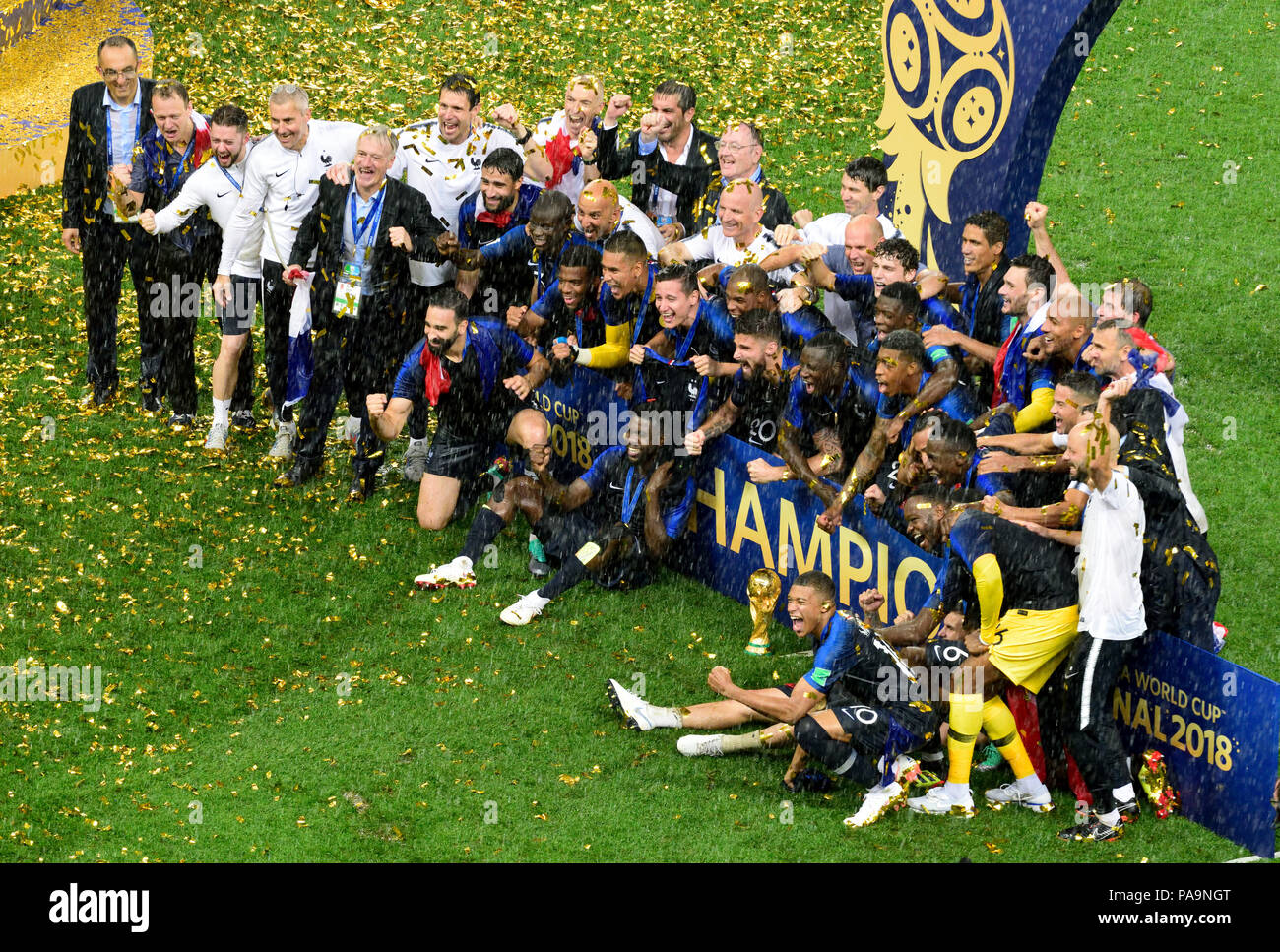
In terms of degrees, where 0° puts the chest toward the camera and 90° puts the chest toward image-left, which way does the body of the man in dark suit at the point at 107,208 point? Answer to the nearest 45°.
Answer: approximately 0°

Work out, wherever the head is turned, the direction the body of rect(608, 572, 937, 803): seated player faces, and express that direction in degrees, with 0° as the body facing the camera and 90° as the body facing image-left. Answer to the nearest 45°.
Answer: approximately 90°

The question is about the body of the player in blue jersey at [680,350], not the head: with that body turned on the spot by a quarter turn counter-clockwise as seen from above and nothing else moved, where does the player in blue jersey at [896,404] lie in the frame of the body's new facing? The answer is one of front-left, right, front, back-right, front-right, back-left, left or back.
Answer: front

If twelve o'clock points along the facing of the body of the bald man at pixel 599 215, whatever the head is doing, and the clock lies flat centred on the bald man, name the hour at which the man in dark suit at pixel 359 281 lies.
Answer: The man in dark suit is roughly at 2 o'clock from the bald man.

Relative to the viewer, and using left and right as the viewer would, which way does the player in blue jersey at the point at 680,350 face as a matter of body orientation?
facing the viewer and to the left of the viewer

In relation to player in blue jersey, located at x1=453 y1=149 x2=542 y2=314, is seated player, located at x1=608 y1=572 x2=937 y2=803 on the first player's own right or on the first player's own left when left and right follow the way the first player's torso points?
on the first player's own left

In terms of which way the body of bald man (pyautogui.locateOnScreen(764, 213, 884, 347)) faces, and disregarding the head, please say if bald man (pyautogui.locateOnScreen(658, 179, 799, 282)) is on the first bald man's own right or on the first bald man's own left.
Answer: on the first bald man's own right

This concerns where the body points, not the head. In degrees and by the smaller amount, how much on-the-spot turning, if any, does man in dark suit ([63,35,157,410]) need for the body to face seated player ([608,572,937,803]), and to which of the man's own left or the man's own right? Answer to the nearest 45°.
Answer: approximately 45° to the man's own left
